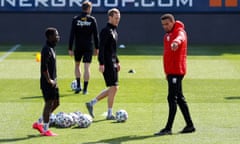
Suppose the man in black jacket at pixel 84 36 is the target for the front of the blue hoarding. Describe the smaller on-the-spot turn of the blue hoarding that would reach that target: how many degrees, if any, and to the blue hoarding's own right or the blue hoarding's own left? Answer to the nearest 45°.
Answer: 0° — it already faces them

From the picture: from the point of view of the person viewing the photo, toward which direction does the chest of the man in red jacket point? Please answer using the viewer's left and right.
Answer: facing the viewer and to the left of the viewer

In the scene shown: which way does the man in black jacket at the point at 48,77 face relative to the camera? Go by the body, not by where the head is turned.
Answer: to the viewer's right

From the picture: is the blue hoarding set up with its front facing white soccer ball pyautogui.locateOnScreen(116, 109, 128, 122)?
yes

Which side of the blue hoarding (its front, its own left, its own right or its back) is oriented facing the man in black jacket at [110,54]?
front

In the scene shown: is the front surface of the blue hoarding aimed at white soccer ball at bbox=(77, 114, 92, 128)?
yes

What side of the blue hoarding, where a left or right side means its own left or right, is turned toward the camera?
front

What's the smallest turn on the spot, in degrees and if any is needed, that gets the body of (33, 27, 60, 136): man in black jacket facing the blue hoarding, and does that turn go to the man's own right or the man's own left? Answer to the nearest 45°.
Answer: approximately 90° to the man's own left

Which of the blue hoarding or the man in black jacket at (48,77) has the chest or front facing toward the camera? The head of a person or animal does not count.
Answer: the blue hoarding
